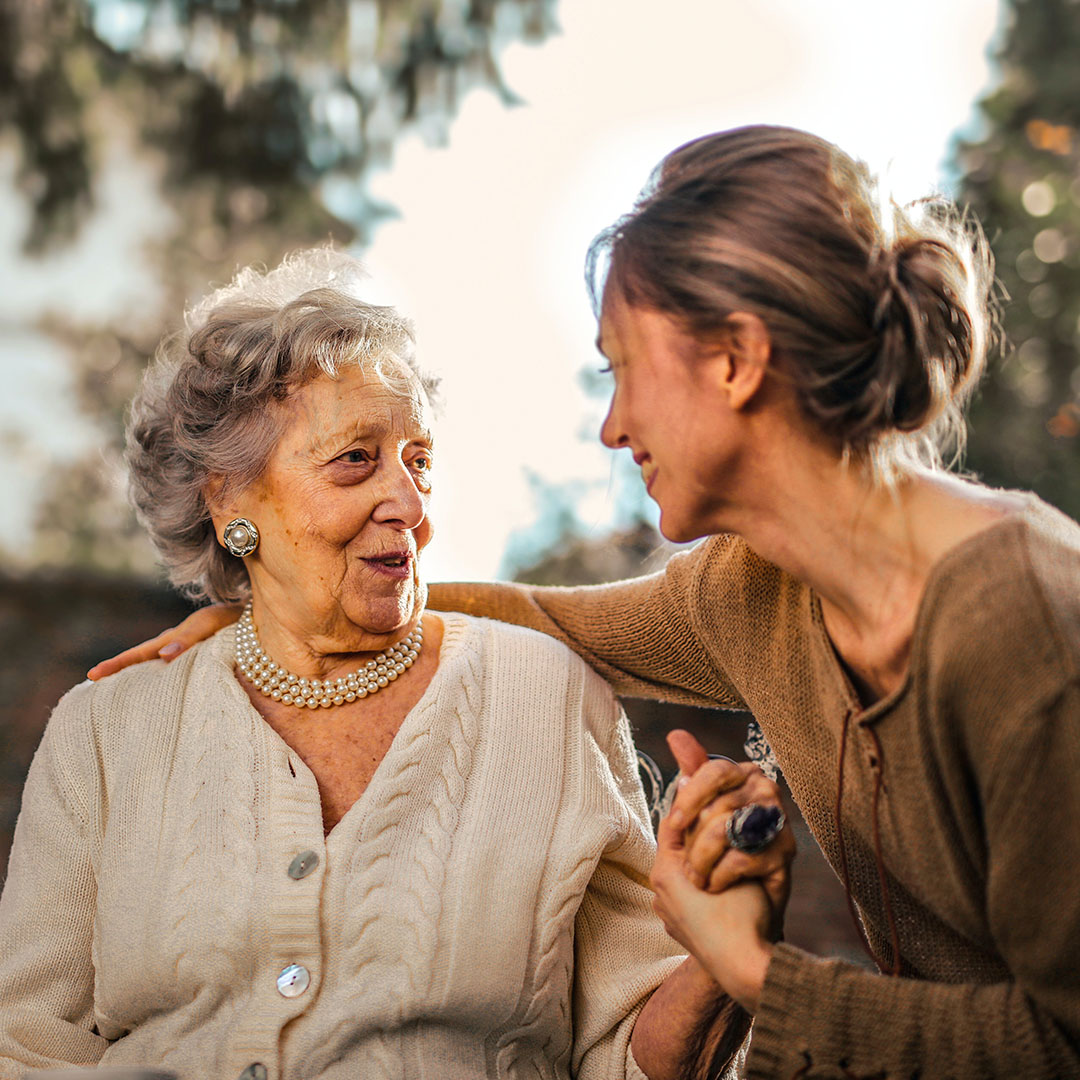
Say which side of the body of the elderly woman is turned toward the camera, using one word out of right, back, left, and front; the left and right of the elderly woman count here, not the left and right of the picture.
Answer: front

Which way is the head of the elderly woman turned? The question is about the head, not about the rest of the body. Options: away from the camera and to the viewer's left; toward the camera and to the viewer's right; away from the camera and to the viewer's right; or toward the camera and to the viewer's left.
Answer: toward the camera and to the viewer's right
